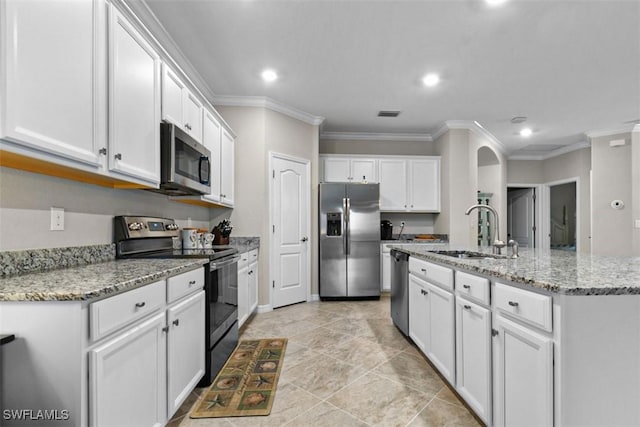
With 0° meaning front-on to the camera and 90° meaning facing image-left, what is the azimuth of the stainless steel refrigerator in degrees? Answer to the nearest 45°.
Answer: approximately 0°

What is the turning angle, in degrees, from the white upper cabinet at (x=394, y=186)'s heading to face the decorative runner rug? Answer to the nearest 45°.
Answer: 0° — it already faces it

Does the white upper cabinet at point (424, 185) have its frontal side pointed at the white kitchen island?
yes

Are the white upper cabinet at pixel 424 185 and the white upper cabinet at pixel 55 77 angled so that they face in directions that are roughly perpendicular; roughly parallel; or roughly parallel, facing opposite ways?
roughly perpendicular

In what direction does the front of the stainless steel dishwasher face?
to the viewer's left

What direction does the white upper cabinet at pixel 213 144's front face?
to the viewer's right

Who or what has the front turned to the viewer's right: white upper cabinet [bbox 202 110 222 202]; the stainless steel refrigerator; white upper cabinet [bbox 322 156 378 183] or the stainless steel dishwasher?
white upper cabinet [bbox 202 110 222 202]

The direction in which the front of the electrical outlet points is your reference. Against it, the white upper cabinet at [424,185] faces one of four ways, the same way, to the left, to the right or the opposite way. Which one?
to the right

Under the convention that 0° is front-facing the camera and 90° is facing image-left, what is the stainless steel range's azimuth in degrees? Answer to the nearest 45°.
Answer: approximately 315°

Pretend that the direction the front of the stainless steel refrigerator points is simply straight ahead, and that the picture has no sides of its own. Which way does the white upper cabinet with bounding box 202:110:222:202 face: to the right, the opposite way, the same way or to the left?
to the left
